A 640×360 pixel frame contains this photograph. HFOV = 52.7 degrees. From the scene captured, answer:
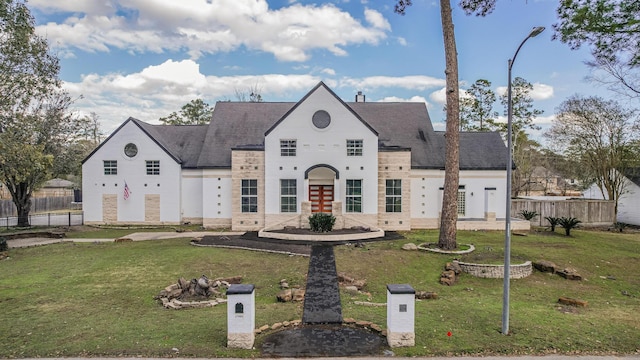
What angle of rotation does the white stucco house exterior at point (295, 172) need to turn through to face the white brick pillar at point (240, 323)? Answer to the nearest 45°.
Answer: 0° — it already faces it

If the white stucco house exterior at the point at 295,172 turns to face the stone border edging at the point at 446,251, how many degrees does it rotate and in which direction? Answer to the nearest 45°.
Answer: approximately 45° to its left

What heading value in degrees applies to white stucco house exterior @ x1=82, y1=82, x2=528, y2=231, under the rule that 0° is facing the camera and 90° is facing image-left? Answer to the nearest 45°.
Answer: approximately 0°

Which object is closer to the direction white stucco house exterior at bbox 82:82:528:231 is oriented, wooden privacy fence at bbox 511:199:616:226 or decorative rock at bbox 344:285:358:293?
the decorative rock

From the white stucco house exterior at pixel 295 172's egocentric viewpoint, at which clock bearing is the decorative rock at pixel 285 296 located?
The decorative rock is roughly at 12 o'clock from the white stucco house exterior.

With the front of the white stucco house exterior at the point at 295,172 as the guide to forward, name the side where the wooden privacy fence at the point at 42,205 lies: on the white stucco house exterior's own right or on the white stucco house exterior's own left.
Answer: on the white stucco house exterior's own right

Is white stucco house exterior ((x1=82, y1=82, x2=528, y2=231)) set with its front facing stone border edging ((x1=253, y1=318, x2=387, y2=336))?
yes
